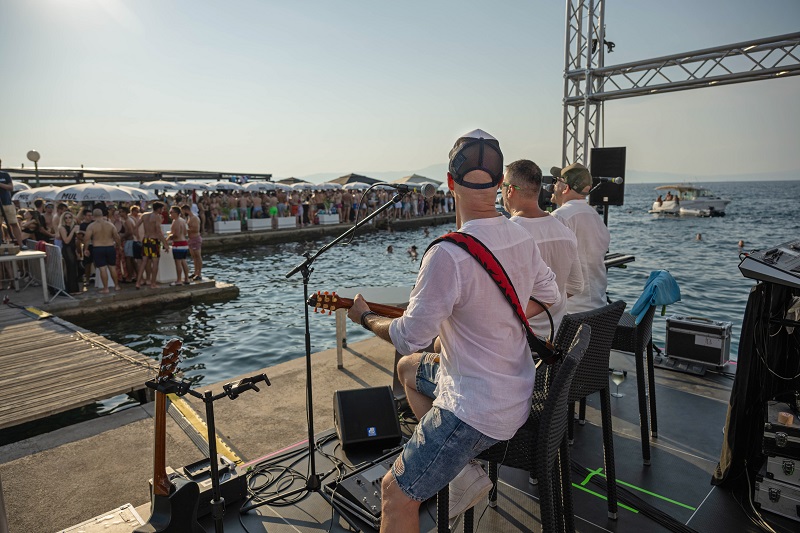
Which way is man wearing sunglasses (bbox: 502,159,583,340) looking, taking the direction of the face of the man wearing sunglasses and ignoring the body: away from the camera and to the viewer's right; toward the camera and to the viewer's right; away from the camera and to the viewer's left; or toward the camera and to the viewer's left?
away from the camera and to the viewer's left

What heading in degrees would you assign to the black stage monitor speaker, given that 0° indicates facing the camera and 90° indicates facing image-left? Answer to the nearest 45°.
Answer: approximately 0°

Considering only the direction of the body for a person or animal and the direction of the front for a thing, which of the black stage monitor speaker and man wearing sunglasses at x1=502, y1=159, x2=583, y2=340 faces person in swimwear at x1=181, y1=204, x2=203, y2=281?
the man wearing sunglasses

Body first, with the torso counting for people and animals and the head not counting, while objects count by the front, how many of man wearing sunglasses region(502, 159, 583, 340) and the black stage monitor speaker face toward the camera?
1

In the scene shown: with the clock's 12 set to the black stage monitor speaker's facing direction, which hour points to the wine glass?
The wine glass is roughly at 8 o'clock from the black stage monitor speaker.

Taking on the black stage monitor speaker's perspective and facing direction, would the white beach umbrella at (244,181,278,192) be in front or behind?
behind

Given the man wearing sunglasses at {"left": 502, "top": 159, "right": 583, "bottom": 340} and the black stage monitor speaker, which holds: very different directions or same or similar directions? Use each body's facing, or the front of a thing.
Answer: very different directions

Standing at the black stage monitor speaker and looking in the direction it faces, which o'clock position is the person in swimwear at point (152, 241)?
The person in swimwear is roughly at 5 o'clock from the black stage monitor speaker.
